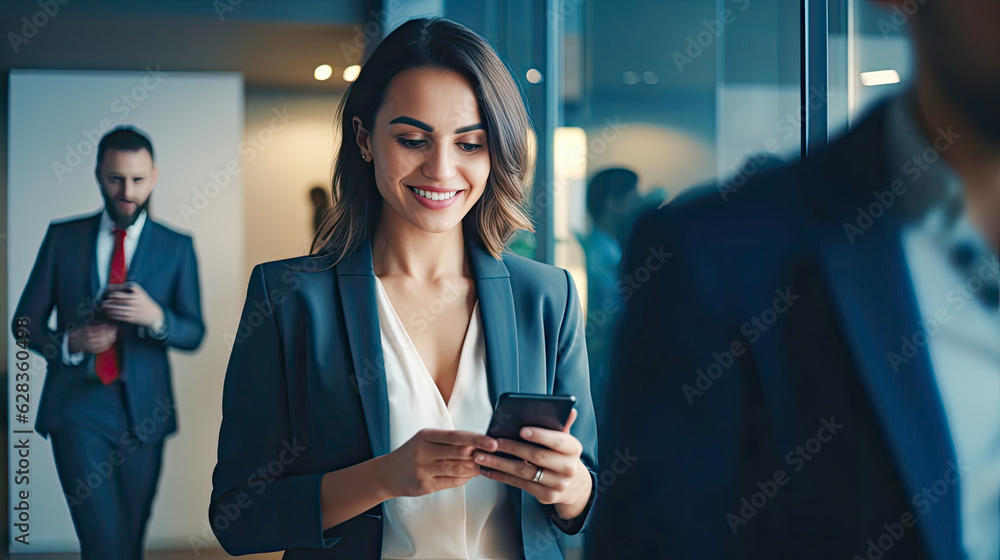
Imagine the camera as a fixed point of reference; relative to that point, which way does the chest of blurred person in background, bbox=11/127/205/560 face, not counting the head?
toward the camera

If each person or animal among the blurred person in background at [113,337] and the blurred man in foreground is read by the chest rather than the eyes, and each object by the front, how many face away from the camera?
0

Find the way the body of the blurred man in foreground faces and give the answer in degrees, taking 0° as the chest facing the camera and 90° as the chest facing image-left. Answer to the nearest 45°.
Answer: approximately 315°

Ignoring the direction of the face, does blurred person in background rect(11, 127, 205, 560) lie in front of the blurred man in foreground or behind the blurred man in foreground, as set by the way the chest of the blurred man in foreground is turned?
behind

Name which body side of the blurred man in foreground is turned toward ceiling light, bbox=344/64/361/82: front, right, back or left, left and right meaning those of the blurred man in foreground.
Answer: back

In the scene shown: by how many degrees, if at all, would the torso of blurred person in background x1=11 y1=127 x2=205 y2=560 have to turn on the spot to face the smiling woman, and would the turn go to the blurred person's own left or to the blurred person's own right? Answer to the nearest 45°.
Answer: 0° — they already face them
